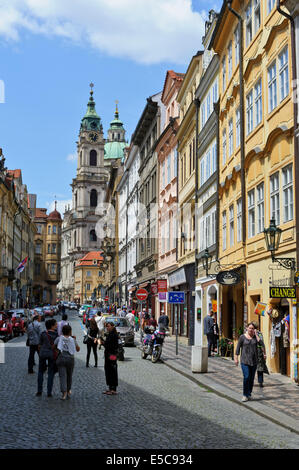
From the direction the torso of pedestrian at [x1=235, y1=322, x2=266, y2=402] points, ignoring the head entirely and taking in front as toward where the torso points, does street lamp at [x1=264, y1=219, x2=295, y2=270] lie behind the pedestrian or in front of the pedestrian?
behind

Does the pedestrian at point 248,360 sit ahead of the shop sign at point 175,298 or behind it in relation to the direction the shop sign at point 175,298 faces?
ahead

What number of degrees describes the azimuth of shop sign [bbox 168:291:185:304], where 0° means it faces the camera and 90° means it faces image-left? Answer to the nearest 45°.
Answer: approximately 0°

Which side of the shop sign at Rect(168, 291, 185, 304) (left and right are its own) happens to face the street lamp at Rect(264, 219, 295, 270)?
front

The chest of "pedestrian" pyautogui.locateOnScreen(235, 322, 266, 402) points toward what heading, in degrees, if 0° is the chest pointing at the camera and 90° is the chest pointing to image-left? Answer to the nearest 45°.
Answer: approximately 0°

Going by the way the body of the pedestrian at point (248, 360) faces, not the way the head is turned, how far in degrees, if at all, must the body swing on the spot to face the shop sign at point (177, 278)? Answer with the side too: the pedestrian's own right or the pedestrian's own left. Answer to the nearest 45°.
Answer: approximately 180°
